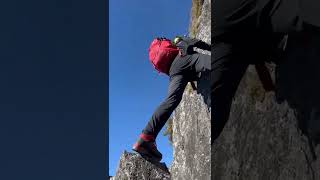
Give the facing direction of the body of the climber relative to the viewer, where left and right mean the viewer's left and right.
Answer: facing to the right of the viewer
